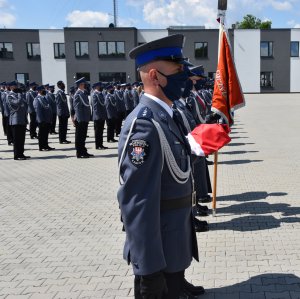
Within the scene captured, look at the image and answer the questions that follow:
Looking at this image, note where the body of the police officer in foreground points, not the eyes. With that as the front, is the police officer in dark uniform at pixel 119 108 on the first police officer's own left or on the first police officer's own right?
on the first police officer's own left

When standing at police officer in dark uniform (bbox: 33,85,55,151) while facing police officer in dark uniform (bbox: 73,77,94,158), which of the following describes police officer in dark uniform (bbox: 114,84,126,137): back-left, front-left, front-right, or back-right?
back-left
